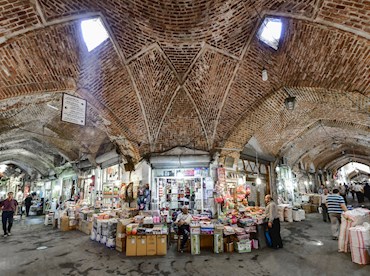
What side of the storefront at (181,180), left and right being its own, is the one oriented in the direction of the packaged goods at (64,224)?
right

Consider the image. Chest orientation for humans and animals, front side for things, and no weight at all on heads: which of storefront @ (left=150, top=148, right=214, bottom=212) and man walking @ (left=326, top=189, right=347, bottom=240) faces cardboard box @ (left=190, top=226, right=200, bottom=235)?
the storefront

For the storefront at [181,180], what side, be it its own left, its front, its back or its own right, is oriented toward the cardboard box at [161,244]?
front

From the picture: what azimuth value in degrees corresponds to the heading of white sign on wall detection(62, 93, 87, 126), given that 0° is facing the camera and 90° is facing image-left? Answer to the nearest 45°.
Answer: approximately 315°

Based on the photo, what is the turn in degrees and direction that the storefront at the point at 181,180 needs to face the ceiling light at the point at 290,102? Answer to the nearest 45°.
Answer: approximately 45° to its left
